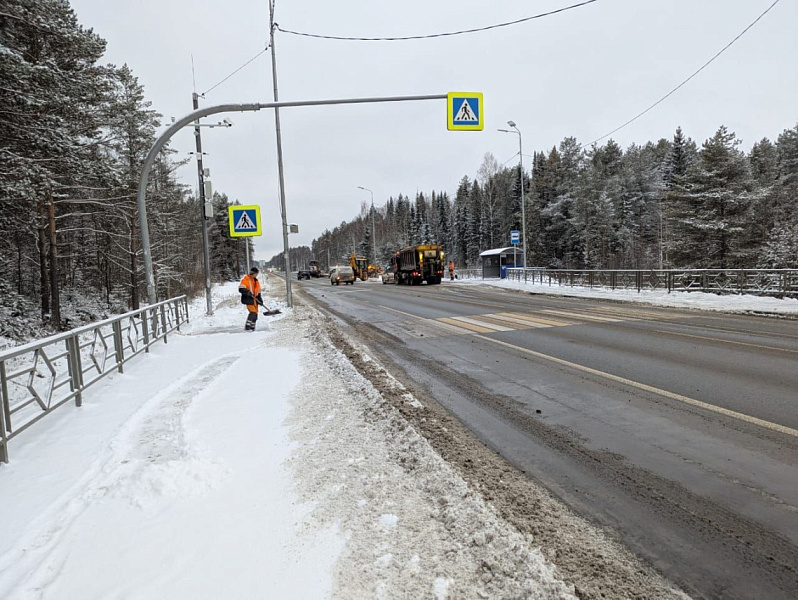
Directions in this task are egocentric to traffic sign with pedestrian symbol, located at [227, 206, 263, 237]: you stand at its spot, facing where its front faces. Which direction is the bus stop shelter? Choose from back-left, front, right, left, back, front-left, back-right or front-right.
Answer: back-left

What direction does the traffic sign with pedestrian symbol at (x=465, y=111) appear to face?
toward the camera

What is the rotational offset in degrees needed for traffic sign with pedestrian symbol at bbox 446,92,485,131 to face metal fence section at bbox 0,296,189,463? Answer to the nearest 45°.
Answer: approximately 45° to its right

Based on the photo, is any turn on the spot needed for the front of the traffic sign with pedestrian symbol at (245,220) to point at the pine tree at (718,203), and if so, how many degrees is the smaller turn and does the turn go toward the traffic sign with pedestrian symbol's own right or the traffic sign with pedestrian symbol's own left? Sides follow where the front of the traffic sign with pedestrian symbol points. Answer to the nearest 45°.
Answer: approximately 90° to the traffic sign with pedestrian symbol's own left

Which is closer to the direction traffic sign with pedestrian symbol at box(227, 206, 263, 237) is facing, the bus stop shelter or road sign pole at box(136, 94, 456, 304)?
the road sign pole

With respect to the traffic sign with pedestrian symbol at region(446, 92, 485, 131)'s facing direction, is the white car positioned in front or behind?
behind

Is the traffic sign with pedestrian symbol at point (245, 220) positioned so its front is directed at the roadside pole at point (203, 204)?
no

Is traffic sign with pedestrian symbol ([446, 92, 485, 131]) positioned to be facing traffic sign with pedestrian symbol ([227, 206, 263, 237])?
no

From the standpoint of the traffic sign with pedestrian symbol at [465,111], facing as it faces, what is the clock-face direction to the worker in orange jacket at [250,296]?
The worker in orange jacket is roughly at 3 o'clock from the traffic sign with pedestrian symbol.

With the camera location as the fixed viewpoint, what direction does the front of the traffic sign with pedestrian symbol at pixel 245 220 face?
facing the viewer

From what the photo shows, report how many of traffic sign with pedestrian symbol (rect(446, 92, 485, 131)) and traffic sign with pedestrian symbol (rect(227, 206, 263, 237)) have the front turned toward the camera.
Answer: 2

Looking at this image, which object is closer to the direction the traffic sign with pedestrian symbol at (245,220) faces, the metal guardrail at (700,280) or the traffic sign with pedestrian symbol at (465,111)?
the traffic sign with pedestrian symbol

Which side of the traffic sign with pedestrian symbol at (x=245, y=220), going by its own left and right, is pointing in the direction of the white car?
back

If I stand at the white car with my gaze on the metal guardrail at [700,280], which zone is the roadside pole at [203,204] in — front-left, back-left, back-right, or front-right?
front-right

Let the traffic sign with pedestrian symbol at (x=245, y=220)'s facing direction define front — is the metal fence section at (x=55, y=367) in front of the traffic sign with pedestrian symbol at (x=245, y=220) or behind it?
in front
